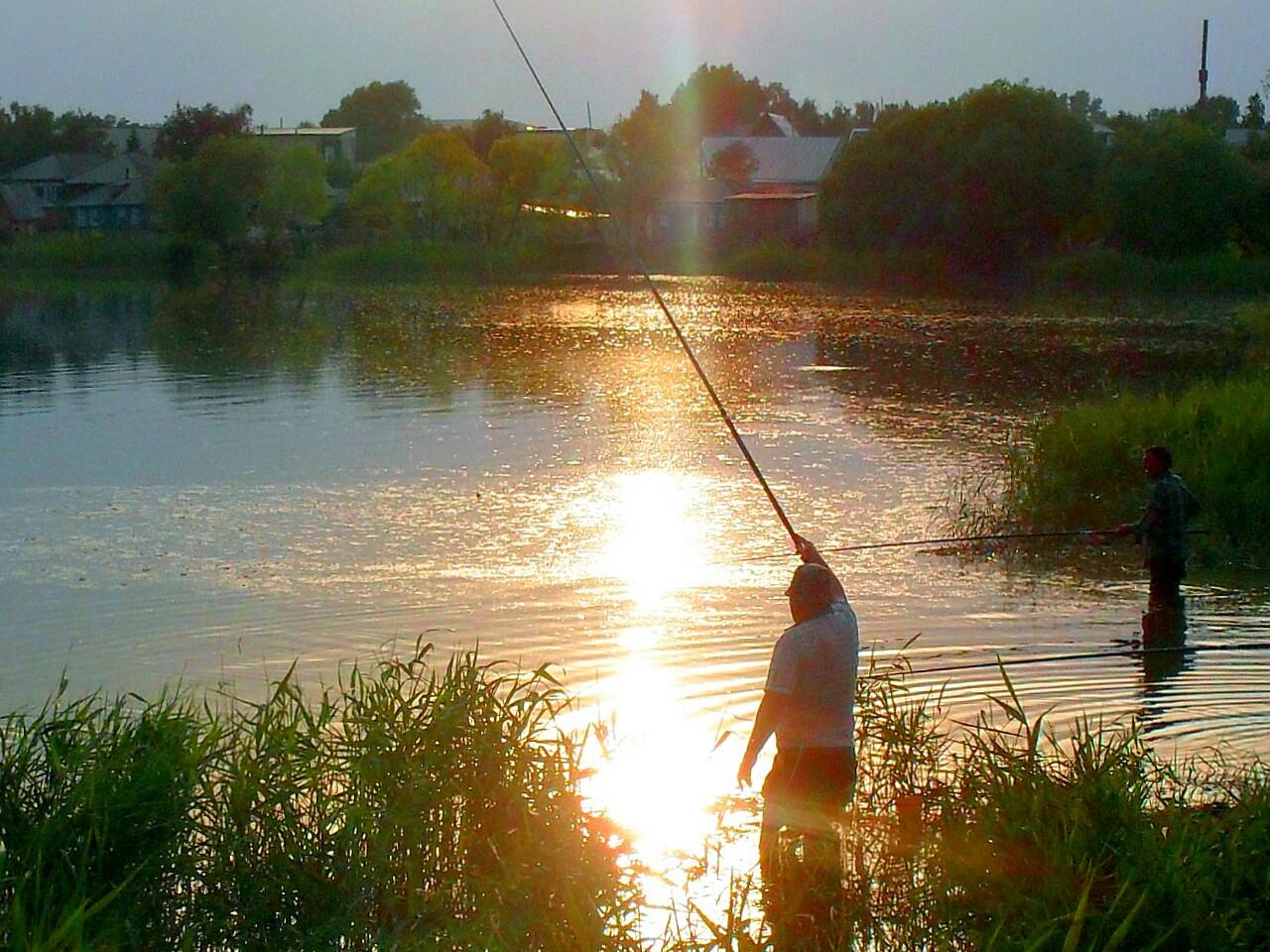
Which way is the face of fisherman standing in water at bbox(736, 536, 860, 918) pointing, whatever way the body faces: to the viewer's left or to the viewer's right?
to the viewer's left

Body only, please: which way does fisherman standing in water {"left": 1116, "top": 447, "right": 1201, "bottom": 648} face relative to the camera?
to the viewer's left

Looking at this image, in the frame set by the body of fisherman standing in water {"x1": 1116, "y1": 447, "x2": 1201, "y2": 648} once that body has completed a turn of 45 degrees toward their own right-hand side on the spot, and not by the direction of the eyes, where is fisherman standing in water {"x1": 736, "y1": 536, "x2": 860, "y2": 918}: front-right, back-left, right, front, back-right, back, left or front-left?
back-left

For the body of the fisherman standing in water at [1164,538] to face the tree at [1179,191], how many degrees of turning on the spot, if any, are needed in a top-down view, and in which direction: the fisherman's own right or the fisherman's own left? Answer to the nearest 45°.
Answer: approximately 90° to the fisherman's own right

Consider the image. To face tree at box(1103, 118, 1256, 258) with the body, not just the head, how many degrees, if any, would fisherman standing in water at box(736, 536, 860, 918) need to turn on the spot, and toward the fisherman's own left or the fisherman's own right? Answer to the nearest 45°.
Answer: approximately 45° to the fisherman's own right

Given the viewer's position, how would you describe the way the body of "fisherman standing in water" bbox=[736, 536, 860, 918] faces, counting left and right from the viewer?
facing away from the viewer and to the left of the viewer
